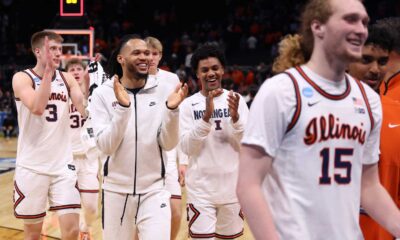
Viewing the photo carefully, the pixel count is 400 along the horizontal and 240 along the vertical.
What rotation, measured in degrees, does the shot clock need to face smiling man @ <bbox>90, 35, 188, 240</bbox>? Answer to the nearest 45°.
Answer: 0° — it already faces them

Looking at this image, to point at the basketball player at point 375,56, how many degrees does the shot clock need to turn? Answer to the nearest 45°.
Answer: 0° — it already faces them

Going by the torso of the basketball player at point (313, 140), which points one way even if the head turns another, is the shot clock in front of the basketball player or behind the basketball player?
behind

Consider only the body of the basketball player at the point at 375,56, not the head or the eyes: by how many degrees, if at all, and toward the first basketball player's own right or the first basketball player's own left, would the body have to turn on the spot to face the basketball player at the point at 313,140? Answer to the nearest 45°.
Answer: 0° — they already face them
